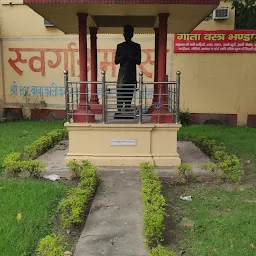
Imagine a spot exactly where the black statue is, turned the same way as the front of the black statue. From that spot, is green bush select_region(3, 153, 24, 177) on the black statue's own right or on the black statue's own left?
on the black statue's own right

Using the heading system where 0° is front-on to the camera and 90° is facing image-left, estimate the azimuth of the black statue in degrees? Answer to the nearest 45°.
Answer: approximately 0°

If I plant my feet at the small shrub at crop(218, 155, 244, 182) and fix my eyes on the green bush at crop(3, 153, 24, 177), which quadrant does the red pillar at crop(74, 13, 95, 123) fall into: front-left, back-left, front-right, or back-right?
front-right

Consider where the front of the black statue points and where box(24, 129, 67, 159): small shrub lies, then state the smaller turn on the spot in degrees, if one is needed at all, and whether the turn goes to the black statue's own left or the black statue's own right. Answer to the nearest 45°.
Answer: approximately 90° to the black statue's own right

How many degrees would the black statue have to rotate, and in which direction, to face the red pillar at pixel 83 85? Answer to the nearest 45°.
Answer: approximately 45° to its right

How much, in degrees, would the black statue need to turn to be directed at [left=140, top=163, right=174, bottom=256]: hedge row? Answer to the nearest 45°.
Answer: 0° — it already faces it

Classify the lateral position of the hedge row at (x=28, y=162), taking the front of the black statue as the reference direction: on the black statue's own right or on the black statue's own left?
on the black statue's own right

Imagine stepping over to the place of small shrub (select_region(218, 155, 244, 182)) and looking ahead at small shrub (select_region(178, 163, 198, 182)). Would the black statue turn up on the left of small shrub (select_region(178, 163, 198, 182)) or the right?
right

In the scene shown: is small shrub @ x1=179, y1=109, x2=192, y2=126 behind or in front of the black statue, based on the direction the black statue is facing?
behind

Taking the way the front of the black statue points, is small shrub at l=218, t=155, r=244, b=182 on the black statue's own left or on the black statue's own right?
on the black statue's own left

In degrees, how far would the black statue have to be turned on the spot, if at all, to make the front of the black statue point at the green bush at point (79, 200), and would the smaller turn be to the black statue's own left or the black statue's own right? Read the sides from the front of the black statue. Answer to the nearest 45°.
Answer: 0° — it already faces it

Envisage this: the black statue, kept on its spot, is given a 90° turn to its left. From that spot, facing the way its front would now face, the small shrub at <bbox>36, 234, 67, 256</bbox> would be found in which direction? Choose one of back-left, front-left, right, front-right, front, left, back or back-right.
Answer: right

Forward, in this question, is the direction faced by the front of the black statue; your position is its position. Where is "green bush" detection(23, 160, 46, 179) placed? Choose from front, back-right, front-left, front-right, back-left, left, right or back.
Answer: front-right
